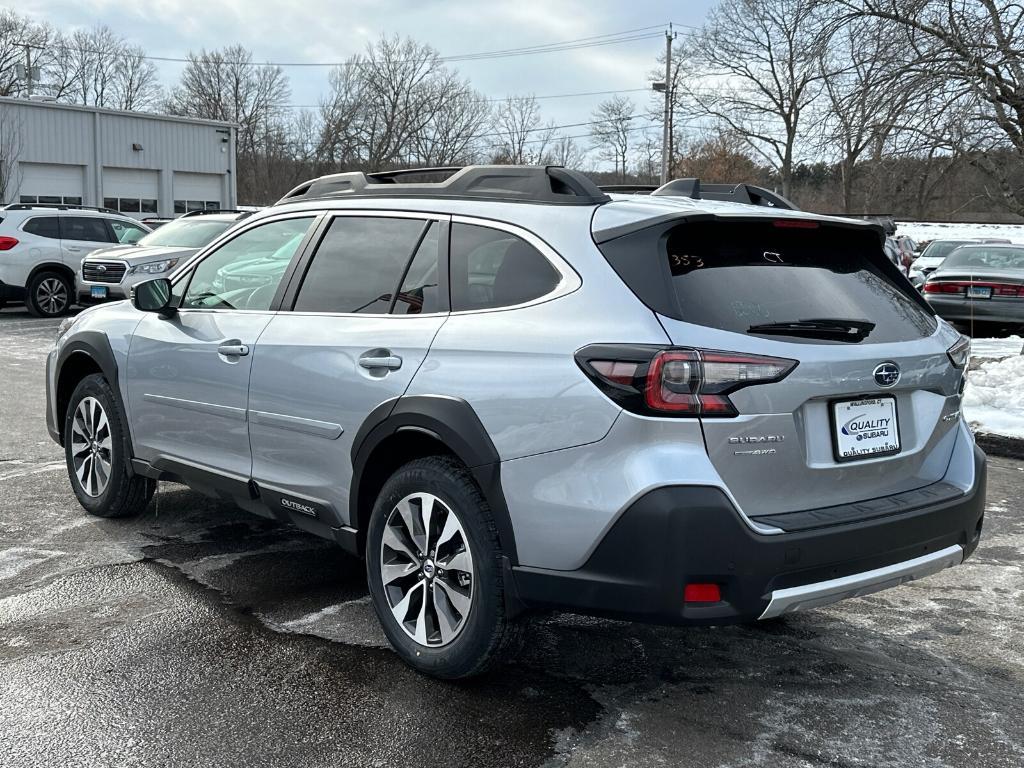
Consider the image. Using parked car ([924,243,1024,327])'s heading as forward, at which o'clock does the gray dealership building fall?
The gray dealership building is roughly at 10 o'clock from the parked car.

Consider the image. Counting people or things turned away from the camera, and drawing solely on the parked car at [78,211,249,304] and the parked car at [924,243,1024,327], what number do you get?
1

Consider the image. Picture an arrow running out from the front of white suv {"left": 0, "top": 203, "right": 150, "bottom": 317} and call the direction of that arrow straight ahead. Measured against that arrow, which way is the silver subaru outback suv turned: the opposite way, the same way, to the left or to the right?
to the left

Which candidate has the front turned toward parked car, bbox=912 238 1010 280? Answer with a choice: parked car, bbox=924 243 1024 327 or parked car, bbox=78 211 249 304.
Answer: parked car, bbox=924 243 1024 327

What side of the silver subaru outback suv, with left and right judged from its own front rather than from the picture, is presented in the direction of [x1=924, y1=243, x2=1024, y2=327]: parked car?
right

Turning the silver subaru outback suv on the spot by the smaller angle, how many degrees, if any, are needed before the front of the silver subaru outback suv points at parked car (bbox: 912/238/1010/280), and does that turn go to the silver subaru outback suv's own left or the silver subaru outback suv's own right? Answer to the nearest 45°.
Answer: approximately 90° to the silver subaru outback suv's own right

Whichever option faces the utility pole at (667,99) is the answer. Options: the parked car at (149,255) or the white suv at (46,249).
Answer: the white suv

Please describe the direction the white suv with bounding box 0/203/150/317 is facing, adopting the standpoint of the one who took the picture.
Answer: facing away from the viewer and to the right of the viewer

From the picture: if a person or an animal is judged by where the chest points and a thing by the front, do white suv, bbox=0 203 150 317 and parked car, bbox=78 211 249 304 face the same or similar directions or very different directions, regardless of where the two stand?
very different directions

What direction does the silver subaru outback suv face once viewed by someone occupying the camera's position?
facing away from the viewer and to the left of the viewer

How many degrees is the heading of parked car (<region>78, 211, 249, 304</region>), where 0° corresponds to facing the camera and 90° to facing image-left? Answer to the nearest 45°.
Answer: approximately 45°

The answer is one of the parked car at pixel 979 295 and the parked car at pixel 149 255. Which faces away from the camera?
the parked car at pixel 979 295

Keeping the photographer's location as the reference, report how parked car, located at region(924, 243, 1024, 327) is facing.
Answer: facing away from the viewer

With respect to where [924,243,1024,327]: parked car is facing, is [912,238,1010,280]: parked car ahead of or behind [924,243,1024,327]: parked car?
ahead
